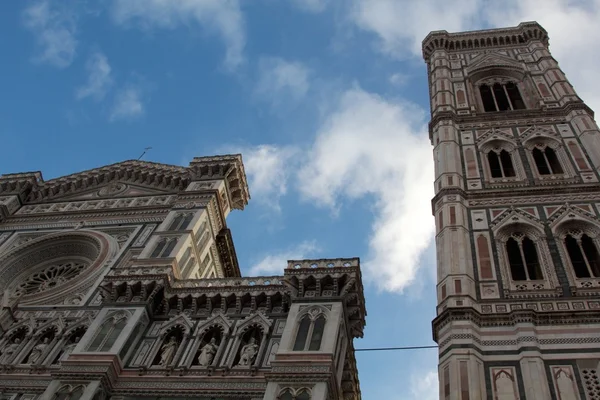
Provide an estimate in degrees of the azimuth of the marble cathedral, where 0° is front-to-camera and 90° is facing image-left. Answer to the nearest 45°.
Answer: approximately 0°

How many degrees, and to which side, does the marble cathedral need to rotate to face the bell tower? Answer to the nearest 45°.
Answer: approximately 45° to its left
